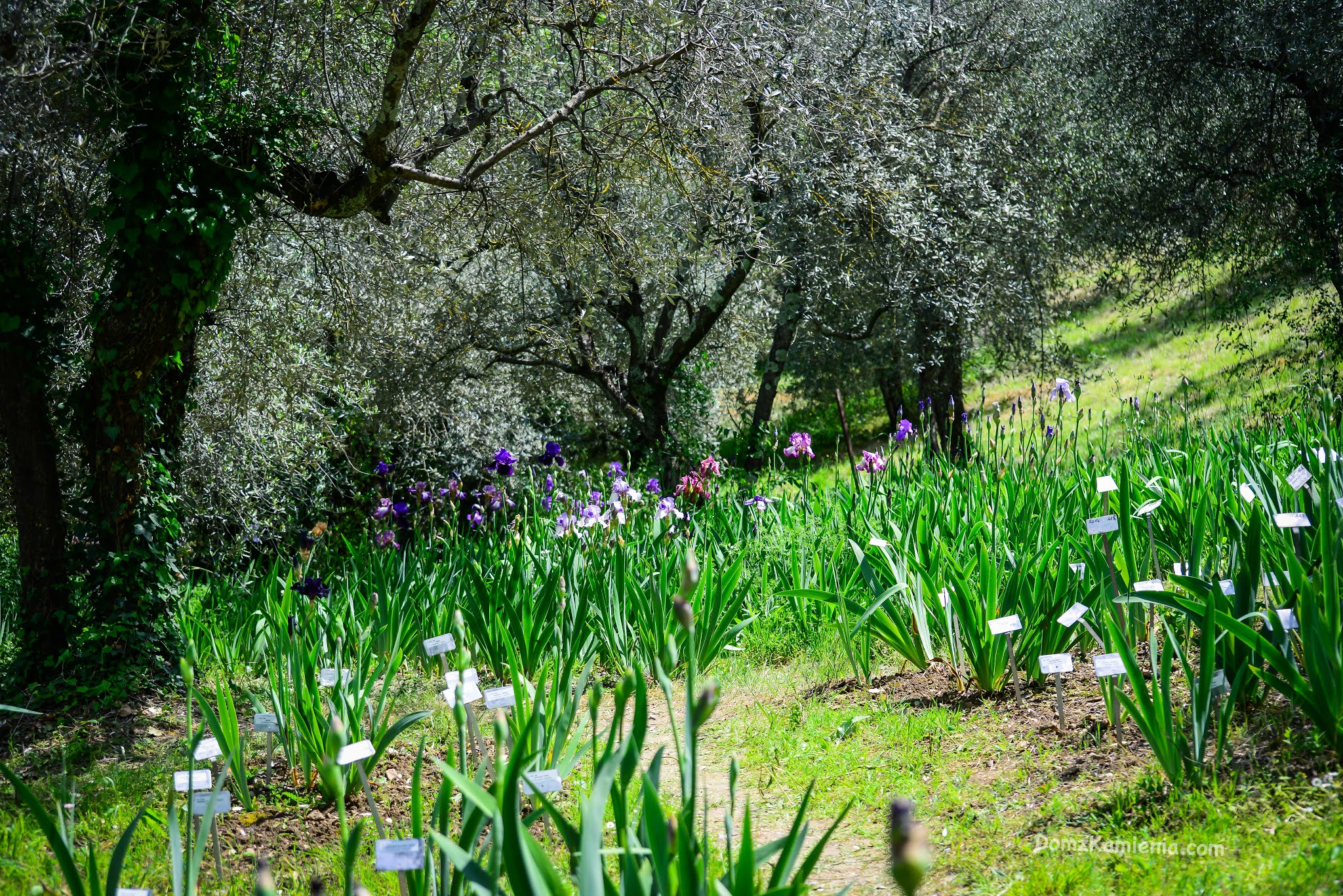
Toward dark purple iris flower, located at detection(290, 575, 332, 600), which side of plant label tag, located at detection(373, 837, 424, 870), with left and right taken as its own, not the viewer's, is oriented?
back

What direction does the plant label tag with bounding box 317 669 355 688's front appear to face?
toward the camera

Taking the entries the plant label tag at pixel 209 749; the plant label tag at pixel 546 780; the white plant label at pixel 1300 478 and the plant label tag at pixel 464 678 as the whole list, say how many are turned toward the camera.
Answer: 4

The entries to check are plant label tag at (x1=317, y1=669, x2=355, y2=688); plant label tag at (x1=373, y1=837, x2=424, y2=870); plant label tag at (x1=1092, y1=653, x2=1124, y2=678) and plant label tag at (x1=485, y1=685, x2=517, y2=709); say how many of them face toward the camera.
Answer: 4

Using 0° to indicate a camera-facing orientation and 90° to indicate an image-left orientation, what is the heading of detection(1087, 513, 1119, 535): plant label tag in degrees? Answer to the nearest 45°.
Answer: approximately 0°

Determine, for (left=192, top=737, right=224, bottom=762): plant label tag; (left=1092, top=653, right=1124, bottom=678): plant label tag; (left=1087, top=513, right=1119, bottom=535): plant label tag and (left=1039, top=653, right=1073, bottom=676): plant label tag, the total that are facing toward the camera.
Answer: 4

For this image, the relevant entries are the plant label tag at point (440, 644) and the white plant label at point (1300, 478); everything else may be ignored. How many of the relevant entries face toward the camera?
2

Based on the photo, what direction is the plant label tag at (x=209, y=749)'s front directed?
toward the camera

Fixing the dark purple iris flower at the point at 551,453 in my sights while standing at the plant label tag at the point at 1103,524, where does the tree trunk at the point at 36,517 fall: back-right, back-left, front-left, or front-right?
front-left

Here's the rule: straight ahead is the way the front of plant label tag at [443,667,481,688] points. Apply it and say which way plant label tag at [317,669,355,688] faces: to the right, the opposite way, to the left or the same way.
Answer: the same way

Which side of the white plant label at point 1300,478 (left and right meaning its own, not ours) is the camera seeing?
front

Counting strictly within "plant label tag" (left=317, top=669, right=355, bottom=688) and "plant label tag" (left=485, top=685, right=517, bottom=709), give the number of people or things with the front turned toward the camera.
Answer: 2

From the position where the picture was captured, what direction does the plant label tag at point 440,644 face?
facing the viewer

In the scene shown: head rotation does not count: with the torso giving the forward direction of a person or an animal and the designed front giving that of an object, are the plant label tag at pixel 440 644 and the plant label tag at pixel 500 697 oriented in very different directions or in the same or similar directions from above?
same or similar directions
